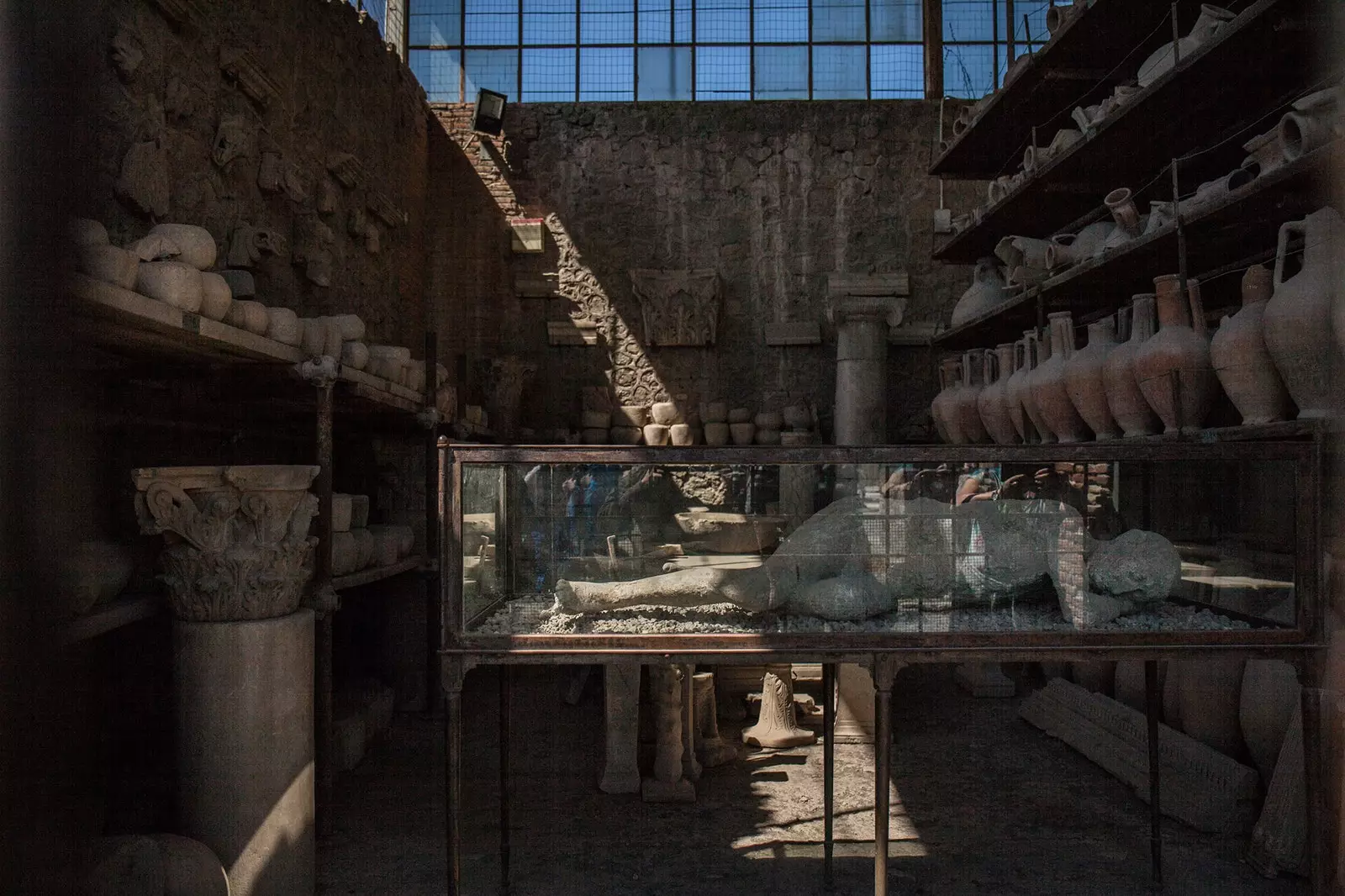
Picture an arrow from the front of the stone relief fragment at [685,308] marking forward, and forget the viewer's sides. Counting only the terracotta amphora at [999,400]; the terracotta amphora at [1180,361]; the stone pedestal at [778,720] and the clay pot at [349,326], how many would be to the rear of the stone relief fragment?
0

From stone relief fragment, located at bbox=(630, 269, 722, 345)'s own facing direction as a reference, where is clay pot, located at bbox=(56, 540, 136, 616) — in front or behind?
in front

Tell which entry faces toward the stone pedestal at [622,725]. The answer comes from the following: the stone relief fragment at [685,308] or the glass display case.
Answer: the stone relief fragment

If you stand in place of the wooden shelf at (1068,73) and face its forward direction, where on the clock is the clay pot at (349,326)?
The clay pot is roughly at 11 o'clock from the wooden shelf.

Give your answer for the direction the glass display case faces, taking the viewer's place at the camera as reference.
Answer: facing the viewer

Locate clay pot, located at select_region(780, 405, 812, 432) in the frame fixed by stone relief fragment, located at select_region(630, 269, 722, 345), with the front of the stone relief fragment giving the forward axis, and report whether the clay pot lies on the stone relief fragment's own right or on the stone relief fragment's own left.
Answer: on the stone relief fragment's own left

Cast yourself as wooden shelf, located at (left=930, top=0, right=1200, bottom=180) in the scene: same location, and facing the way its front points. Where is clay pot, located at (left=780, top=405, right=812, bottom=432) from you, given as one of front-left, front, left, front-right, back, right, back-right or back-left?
front-right

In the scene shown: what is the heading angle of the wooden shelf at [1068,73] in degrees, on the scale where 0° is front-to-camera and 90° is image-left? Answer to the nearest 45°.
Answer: approximately 90°

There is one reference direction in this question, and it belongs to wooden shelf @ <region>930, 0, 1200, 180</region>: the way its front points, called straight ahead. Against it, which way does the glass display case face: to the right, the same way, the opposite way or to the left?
to the left

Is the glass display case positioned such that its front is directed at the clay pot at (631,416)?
no

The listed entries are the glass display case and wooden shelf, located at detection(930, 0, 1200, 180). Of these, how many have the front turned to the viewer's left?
1

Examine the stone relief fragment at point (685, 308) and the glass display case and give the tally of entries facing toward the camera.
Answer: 2

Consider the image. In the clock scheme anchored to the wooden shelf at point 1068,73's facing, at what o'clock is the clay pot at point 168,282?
The clay pot is roughly at 10 o'clock from the wooden shelf.

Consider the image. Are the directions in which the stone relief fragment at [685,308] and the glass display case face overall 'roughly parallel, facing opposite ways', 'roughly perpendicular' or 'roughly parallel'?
roughly parallel
